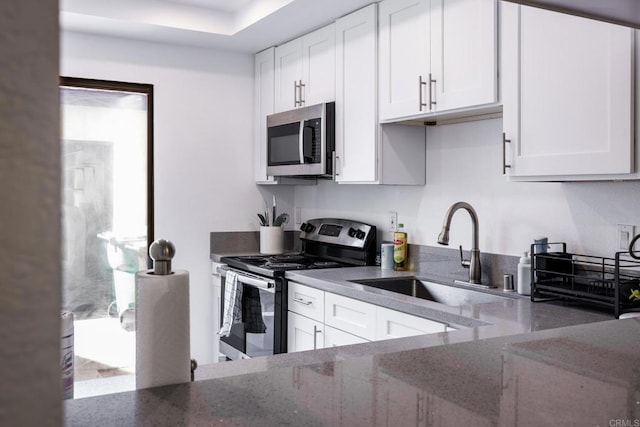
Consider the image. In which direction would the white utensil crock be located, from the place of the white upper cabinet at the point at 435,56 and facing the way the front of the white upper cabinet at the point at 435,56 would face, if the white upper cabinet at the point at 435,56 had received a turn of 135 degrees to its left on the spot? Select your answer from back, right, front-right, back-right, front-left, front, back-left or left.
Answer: back-left

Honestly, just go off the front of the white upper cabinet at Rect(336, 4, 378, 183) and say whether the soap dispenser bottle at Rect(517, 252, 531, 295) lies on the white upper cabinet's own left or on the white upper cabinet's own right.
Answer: on the white upper cabinet's own left

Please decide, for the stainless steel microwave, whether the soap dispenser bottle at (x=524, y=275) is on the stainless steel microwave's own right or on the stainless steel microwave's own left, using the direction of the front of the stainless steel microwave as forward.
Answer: on the stainless steel microwave's own left

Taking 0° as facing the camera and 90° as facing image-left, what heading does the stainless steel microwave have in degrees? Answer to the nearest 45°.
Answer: approximately 45°

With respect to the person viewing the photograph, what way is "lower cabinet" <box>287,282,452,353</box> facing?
facing the viewer and to the left of the viewer

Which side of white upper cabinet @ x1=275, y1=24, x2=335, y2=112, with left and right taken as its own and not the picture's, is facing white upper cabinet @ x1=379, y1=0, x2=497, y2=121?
left

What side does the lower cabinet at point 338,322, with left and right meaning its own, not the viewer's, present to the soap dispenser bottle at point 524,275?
left

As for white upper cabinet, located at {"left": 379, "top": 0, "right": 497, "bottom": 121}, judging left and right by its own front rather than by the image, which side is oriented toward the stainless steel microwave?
right

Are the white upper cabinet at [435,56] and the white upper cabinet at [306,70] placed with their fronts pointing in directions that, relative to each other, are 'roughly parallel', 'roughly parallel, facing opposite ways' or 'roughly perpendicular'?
roughly parallel

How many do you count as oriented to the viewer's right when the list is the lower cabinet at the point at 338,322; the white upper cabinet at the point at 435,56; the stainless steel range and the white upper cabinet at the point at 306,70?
0

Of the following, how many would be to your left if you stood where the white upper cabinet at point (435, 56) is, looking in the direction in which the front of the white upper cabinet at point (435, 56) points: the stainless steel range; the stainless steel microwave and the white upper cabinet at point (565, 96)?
1

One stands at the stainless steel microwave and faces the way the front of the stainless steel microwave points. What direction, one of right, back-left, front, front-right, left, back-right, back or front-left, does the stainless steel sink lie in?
left
